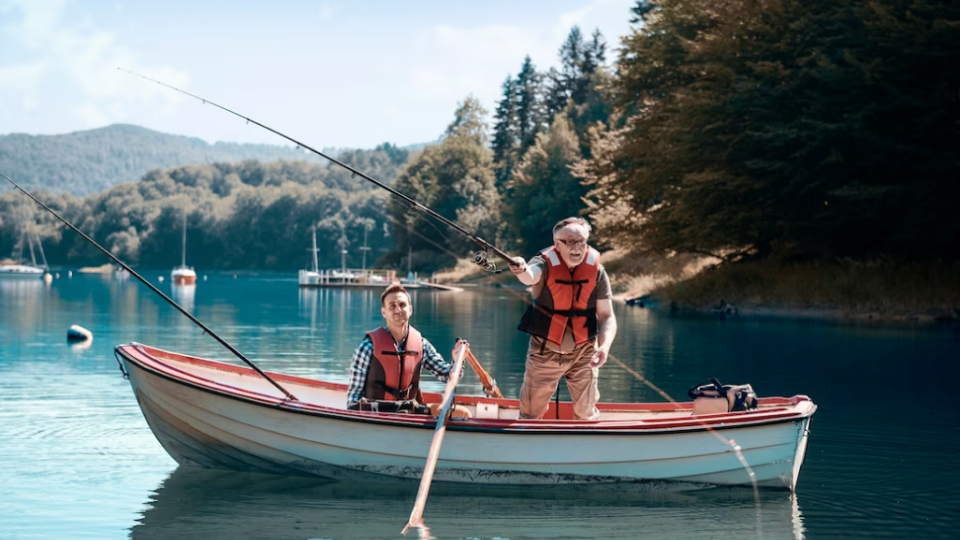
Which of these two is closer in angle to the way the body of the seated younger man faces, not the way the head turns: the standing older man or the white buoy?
the standing older man

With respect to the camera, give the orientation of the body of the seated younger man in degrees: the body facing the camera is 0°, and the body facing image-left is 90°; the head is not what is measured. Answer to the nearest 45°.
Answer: approximately 315°

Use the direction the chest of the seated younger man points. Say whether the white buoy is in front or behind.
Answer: behind

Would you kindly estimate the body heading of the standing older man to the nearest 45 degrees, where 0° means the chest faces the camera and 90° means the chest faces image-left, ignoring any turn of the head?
approximately 0°

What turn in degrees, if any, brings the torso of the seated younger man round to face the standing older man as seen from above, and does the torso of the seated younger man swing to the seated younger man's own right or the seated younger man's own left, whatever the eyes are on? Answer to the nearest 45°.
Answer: approximately 45° to the seated younger man's own left

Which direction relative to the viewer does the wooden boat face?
to the viewer's left

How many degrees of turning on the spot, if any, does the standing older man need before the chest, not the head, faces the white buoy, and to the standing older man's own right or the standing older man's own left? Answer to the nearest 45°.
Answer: approximately 135° to the standing older man's own right

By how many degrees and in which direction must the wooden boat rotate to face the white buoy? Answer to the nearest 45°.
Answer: approximately 45° to its right
